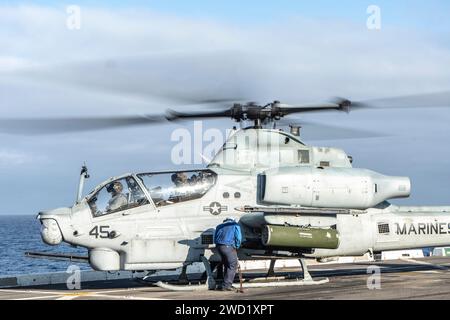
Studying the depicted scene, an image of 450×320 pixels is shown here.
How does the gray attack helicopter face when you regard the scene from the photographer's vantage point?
facing to the left of the viewer

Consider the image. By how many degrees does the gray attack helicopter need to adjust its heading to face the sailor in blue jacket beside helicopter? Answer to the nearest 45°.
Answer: approximately 45° to its left
